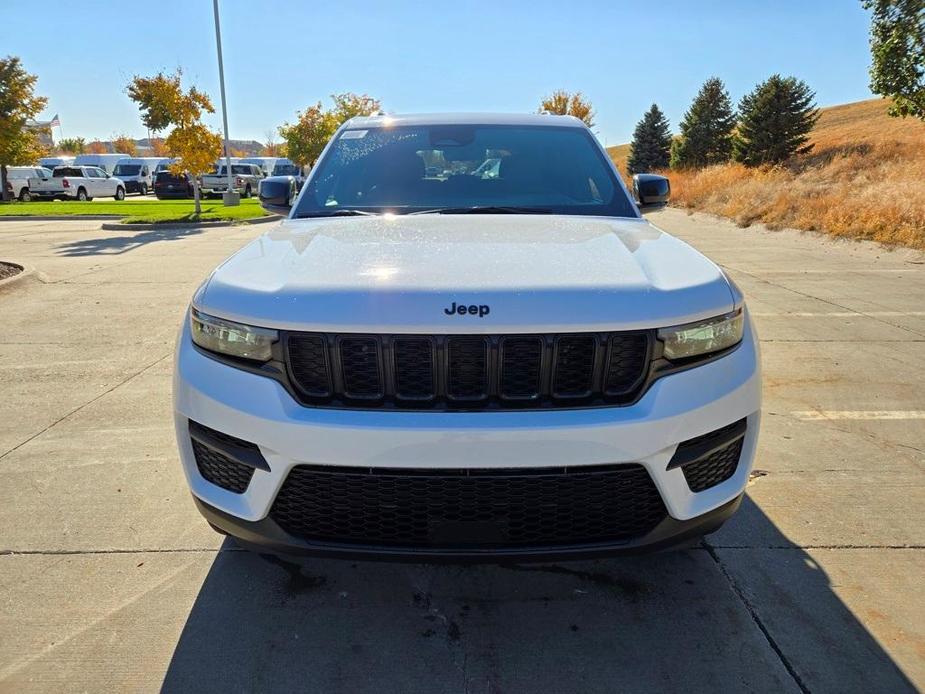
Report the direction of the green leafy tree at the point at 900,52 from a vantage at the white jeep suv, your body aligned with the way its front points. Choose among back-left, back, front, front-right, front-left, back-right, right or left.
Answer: back-left

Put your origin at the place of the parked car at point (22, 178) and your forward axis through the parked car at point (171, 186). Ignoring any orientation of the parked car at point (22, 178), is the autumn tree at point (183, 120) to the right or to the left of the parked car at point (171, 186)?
right

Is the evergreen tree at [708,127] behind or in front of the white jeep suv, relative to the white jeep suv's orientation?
behind

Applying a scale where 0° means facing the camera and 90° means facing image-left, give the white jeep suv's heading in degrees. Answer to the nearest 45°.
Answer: approximately 0°

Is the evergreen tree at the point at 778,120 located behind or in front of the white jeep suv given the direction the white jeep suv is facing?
behind

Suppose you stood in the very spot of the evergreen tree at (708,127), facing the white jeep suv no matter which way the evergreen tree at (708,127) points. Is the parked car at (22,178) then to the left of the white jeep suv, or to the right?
right

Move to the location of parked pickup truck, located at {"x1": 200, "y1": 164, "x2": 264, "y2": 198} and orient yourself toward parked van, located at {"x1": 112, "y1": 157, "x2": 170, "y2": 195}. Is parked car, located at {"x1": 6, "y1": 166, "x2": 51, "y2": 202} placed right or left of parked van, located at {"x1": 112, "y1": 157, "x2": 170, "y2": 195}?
left

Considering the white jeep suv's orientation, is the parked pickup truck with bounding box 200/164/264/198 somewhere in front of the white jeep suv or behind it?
behind

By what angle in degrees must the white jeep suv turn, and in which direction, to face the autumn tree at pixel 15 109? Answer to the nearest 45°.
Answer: approximately 135° to its right

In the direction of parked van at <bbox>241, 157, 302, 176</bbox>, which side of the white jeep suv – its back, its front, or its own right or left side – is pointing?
back

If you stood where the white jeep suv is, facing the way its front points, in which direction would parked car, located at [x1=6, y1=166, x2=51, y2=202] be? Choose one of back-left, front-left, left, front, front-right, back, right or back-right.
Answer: back-right

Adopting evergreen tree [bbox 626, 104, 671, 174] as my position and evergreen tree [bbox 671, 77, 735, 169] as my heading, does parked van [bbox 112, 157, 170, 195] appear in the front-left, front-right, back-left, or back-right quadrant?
back-right

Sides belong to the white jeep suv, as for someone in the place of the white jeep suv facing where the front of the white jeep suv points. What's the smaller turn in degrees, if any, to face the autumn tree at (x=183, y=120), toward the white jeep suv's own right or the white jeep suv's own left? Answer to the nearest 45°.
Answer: approximately 135° to the white jeep suv's own right
